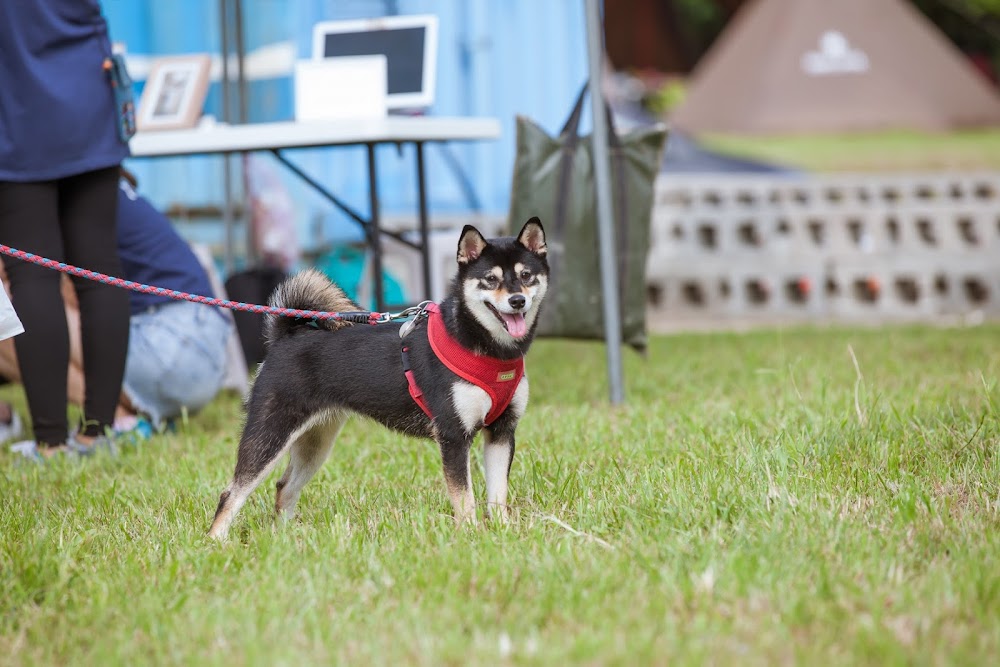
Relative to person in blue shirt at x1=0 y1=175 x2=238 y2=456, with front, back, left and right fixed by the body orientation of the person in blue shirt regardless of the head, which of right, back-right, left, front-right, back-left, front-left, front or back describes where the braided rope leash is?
left

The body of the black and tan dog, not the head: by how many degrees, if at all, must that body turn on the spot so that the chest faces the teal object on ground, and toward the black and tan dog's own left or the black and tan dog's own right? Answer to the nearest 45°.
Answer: approximately 135° to the black and tan dog's own left

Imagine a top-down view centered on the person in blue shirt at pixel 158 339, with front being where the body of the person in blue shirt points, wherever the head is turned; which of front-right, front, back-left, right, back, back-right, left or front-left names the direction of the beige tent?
back-right

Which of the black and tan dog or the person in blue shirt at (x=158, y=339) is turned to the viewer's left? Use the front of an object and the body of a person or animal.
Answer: the person in blue shirt

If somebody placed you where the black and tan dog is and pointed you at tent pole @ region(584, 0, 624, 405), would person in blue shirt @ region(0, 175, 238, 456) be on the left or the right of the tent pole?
left

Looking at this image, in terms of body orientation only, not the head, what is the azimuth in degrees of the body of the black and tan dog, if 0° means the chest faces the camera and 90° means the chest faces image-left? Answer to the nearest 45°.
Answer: approximately 315°

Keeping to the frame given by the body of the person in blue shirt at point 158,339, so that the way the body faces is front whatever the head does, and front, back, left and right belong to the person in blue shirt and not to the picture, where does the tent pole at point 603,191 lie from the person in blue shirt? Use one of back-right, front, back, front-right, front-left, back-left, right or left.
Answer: back

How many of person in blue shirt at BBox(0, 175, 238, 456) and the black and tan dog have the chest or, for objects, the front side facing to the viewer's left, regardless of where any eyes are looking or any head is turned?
1

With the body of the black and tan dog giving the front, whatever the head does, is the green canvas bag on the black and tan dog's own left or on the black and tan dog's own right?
on the black and tan dog's own left

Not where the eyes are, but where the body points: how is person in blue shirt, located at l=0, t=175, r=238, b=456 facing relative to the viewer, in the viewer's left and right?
facing to the left of the viewer

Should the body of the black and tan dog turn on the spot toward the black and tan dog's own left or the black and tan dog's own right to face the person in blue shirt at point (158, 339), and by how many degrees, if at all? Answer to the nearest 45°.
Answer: approximately 180°

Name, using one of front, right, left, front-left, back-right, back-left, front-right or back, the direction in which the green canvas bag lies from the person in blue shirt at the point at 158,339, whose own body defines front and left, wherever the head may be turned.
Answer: back
